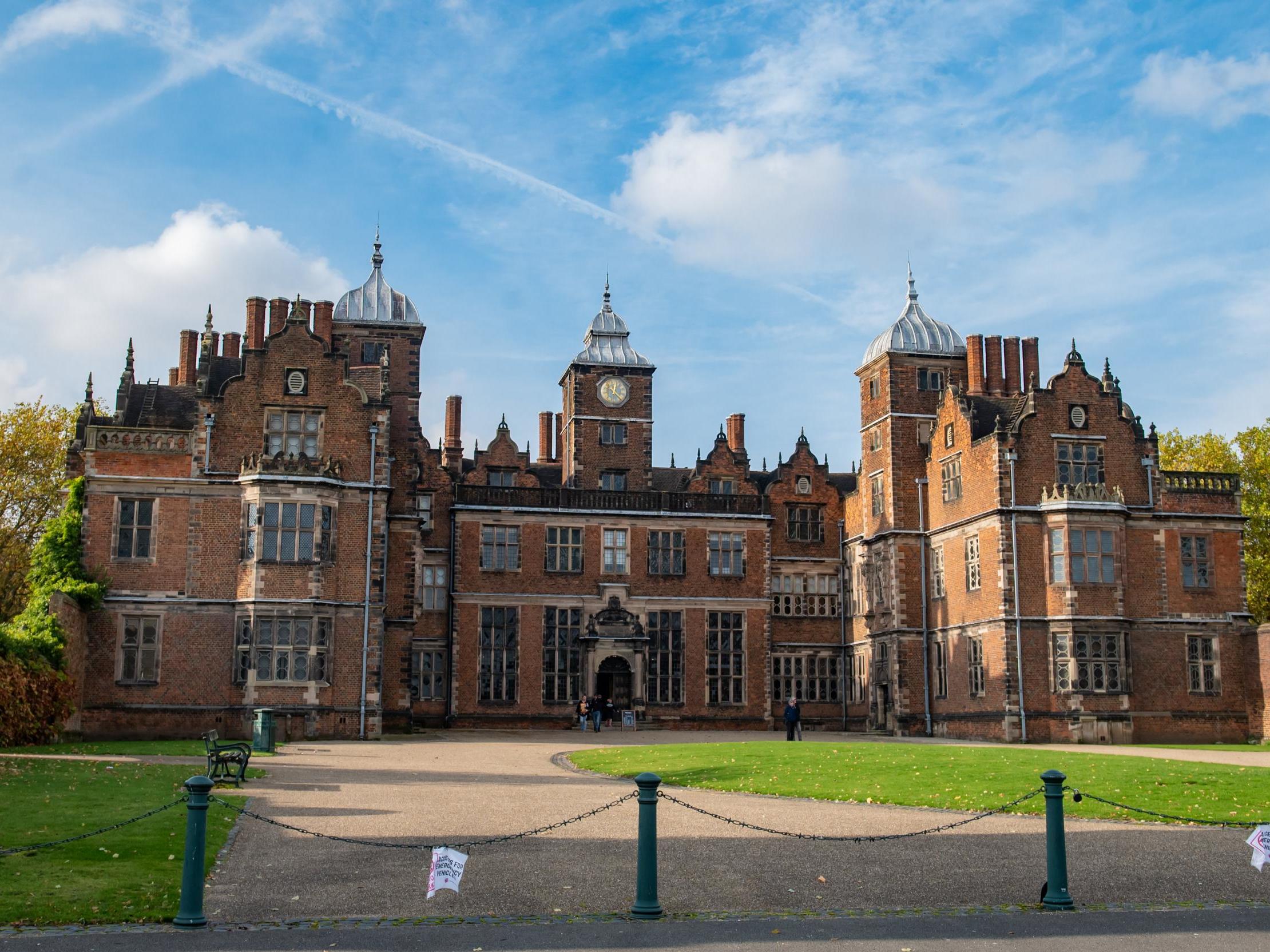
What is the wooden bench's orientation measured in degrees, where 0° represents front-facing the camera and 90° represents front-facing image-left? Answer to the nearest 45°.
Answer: approximately 270°

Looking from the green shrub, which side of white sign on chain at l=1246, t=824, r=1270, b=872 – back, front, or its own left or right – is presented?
right

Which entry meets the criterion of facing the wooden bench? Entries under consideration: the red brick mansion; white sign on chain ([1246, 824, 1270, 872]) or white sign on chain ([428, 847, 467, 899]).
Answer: the red brick mansion

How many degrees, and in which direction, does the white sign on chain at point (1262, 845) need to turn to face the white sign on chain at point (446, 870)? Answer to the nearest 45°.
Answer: approximately 45° to its right

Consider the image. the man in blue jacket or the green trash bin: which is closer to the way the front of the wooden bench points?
the man in blue jacket

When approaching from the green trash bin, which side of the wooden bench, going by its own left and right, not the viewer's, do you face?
left

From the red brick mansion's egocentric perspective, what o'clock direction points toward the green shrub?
The green shrub is roughly at 2 o'clock from the red brick mansion.

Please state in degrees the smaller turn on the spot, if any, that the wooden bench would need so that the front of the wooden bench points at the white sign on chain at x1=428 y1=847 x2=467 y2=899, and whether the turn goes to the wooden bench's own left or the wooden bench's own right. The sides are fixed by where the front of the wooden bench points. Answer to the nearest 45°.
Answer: approximately 90° to the wooden bench's own right

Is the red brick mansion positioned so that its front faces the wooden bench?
yes
